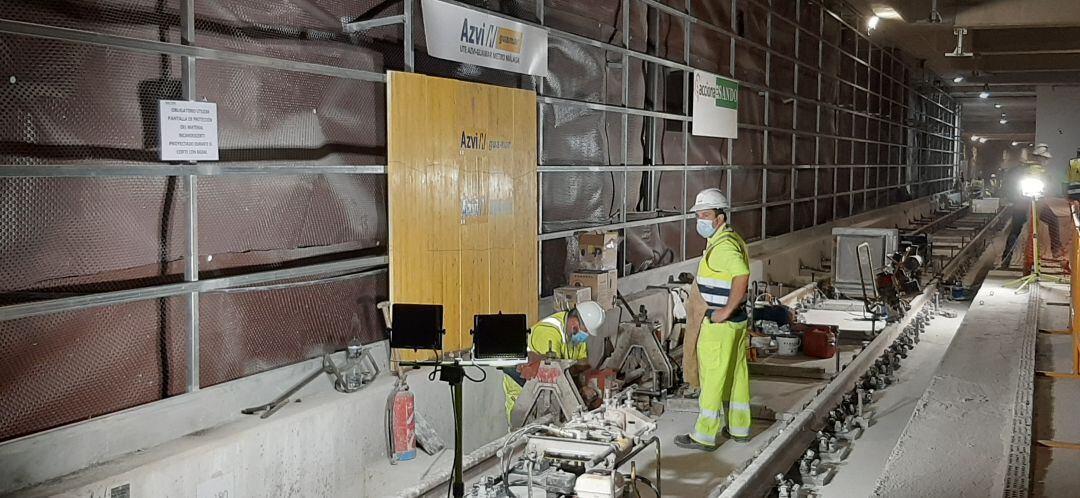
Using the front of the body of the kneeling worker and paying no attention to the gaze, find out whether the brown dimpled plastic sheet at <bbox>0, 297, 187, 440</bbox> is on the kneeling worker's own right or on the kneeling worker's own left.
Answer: on the kneeling worker's own right

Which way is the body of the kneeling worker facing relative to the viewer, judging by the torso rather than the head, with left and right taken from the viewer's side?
facing the viewer and to the right of the viewer

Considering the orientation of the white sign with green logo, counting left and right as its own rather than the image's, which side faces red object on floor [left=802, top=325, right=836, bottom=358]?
front

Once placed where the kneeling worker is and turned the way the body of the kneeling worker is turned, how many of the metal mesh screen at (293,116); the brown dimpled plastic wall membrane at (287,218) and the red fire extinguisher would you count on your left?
0

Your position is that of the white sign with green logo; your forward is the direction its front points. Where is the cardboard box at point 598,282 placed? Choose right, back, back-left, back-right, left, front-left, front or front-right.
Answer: front-right

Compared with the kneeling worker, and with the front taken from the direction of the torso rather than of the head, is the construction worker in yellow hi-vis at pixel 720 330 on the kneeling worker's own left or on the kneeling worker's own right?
on the kneeling worker's own left

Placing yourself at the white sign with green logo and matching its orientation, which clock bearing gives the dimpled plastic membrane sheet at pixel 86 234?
The dimpled plastic membrane sheet is roughly at 2 o'clock from the white sign with green logo.

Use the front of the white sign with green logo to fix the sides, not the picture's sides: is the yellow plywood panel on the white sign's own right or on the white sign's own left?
on the white sign's own right

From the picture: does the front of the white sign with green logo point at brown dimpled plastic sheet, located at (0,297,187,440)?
no

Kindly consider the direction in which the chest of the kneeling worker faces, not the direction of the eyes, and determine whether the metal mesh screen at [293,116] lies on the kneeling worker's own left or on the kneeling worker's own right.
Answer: on the kneeling worker's own right

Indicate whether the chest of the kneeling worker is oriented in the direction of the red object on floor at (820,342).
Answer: no

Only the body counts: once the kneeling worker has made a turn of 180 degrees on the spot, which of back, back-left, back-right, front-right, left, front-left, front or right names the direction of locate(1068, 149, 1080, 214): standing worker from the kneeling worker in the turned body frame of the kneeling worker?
right
